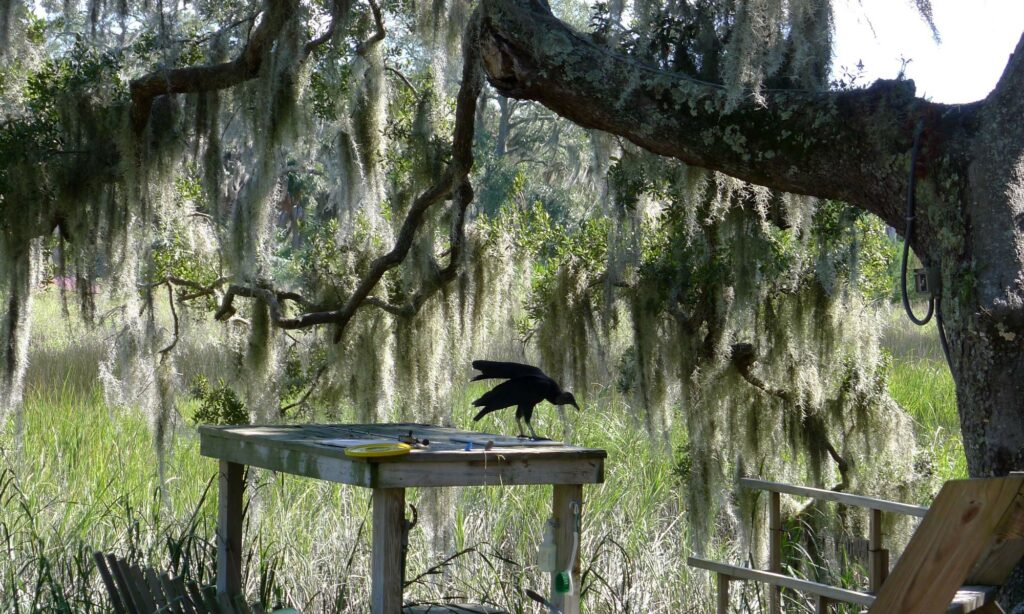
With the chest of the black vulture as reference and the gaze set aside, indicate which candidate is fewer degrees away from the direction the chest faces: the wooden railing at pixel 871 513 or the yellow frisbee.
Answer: the wooden railing

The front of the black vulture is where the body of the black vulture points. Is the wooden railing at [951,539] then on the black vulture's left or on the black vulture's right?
on the black vulture's right

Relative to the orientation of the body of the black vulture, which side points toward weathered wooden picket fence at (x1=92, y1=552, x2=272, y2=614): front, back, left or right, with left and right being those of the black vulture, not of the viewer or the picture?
back

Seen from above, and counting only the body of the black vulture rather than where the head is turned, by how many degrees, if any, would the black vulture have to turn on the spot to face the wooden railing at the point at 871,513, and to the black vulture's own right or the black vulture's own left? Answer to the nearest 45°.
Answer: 0° — it already faces it

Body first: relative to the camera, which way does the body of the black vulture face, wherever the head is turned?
to the viewer's right

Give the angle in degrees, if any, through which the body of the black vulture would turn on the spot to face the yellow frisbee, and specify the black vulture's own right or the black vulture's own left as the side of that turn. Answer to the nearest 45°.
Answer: approximately 135° to the black vulture's own right
